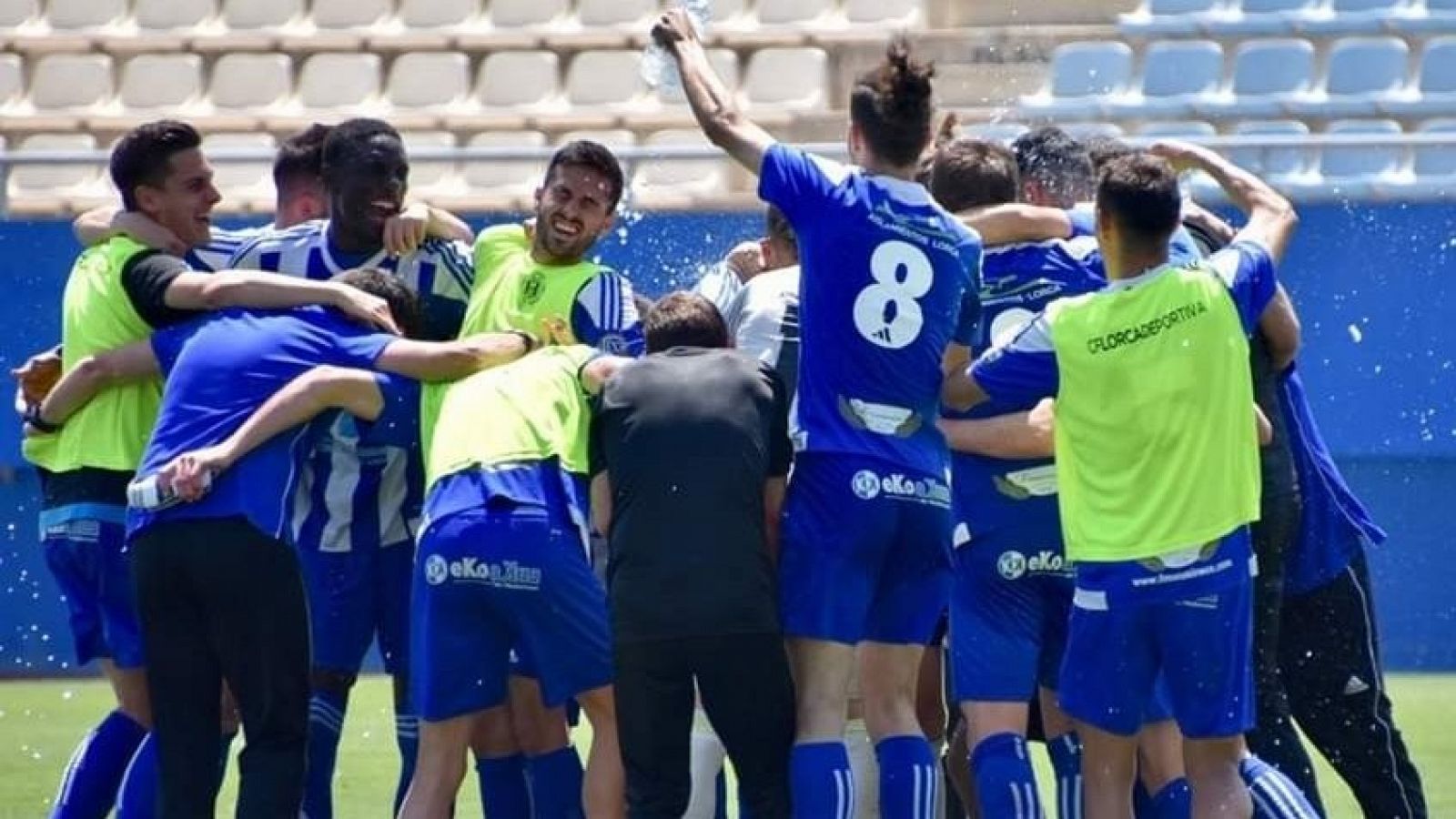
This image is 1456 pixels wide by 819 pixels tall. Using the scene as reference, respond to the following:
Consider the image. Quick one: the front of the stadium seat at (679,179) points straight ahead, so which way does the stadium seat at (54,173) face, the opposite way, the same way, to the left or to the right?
the same way

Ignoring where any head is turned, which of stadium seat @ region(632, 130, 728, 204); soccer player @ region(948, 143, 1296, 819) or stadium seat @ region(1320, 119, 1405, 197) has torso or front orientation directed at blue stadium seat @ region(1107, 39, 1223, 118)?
the soccer player

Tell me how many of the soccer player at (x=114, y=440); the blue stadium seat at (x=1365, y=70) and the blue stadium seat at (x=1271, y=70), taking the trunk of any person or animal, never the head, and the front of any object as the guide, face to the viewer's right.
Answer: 1

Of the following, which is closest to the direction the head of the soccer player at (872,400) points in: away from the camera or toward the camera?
away from the camera

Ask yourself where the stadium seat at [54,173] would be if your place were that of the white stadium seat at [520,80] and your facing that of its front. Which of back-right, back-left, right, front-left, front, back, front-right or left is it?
right

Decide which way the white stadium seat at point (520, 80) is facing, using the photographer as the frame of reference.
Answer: facing the viewer

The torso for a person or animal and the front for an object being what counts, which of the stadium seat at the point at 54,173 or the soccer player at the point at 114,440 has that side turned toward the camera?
the stadium seat

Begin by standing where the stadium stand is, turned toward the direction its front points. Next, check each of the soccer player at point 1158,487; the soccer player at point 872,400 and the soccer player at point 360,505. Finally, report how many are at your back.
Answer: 0

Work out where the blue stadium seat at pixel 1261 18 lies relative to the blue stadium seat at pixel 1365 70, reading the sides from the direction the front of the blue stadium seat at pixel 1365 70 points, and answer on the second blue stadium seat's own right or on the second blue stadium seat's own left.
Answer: on the second blue stadium seat's own right

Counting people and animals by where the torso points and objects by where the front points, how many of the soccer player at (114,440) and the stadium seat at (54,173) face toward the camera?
1

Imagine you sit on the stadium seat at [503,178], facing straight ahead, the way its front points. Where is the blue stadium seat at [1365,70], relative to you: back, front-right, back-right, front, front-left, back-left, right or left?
left

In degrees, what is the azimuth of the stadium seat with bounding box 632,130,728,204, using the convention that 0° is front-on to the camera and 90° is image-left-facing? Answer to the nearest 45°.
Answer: approximately 0°

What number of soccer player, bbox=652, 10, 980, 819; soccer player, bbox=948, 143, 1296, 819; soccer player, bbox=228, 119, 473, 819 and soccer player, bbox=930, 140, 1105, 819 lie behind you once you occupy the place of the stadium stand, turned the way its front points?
0

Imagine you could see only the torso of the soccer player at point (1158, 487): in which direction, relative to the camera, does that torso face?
away from the camera

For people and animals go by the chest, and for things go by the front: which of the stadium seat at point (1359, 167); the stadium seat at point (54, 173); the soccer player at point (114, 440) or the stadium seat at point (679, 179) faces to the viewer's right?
the soccer player

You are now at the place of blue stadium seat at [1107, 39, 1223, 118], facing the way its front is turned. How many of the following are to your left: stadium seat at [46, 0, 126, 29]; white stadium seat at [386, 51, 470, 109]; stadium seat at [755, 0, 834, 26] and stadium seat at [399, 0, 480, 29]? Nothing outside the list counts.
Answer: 0

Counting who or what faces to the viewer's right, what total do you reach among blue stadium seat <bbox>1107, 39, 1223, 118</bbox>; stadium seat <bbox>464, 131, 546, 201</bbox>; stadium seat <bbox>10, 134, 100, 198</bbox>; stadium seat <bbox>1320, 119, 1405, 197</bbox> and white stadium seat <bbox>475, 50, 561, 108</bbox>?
0
